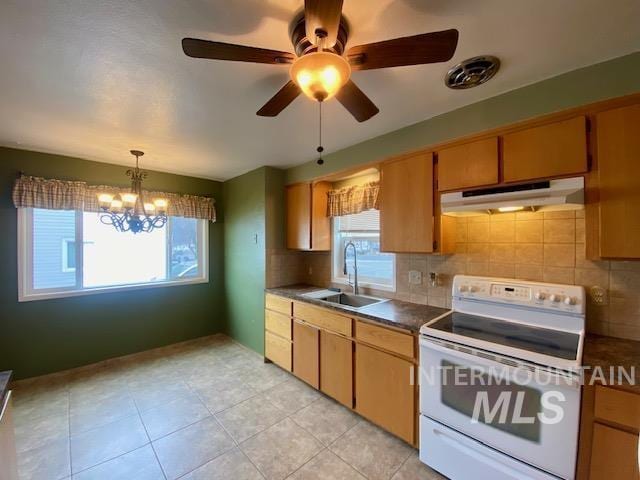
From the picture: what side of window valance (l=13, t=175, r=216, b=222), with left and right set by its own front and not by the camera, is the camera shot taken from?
front

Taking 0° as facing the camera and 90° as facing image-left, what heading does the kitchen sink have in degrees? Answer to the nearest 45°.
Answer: approximately 45°

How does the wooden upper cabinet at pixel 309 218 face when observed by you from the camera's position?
facing the viewer and to the left of the viewer

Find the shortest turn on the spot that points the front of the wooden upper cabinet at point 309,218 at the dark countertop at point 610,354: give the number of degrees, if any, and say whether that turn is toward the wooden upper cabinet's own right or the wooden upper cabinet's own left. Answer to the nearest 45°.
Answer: approximately 90° to the wooden upper cabinet's own left

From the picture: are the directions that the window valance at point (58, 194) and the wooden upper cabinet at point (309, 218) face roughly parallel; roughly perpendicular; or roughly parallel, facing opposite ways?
roughly perpendicular

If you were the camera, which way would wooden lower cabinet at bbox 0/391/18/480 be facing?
facing to the right of the viewer

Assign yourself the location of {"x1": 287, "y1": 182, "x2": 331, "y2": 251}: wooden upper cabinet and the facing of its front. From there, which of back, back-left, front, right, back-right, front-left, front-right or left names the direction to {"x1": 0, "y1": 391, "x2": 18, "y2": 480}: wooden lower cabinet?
front

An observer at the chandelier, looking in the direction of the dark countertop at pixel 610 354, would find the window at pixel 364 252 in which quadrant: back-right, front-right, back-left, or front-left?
front-left

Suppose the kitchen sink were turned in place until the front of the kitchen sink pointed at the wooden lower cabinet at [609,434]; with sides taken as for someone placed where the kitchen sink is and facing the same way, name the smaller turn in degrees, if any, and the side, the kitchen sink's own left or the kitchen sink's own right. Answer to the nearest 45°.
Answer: approximately 90° to the kitchen sink's own left

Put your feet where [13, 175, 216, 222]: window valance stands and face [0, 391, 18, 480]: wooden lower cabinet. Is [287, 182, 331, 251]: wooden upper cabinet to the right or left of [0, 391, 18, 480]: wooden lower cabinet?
left
